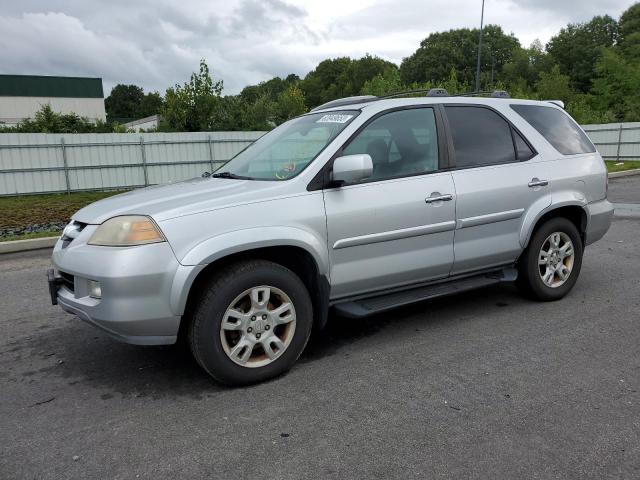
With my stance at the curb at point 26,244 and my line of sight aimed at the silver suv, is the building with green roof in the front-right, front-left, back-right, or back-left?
back-left

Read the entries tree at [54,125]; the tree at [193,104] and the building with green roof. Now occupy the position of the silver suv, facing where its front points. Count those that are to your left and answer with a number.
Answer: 0

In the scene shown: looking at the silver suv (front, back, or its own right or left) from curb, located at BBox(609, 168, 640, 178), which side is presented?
back

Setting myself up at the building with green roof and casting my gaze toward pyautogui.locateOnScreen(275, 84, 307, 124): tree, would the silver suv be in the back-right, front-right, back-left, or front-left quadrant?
front-right

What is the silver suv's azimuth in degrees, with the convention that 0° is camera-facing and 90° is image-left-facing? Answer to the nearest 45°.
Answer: approximately 45°

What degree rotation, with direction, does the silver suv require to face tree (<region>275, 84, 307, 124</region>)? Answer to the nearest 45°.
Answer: approximately 135° to its right

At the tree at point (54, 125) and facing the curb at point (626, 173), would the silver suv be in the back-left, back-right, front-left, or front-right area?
front-right

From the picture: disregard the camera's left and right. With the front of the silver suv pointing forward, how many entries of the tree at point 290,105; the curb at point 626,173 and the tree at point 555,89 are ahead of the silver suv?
0

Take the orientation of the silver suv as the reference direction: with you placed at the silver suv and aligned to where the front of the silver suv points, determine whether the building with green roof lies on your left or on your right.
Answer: on your right

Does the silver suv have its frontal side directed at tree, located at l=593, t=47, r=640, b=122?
no

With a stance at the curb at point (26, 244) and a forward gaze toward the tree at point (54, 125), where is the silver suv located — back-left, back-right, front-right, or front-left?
back-right

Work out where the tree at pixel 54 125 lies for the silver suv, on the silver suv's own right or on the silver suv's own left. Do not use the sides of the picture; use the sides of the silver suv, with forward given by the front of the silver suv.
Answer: on the silver suv's own right

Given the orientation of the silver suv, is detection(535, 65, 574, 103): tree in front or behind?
behind

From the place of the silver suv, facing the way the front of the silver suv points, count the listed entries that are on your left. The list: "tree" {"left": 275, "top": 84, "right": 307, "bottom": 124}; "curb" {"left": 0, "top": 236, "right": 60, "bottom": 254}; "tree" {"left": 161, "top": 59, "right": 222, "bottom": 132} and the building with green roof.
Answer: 0

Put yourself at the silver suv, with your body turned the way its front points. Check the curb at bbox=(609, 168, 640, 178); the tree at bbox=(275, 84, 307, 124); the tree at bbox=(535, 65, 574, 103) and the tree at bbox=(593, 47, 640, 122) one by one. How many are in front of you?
0

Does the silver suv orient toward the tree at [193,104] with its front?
no

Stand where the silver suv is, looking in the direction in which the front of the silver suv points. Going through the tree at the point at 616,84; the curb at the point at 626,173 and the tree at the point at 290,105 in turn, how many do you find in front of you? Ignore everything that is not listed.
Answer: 0

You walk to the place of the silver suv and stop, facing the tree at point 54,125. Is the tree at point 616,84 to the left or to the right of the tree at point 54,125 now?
right

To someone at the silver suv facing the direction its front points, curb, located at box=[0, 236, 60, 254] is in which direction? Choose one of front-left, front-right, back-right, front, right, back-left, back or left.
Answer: right
